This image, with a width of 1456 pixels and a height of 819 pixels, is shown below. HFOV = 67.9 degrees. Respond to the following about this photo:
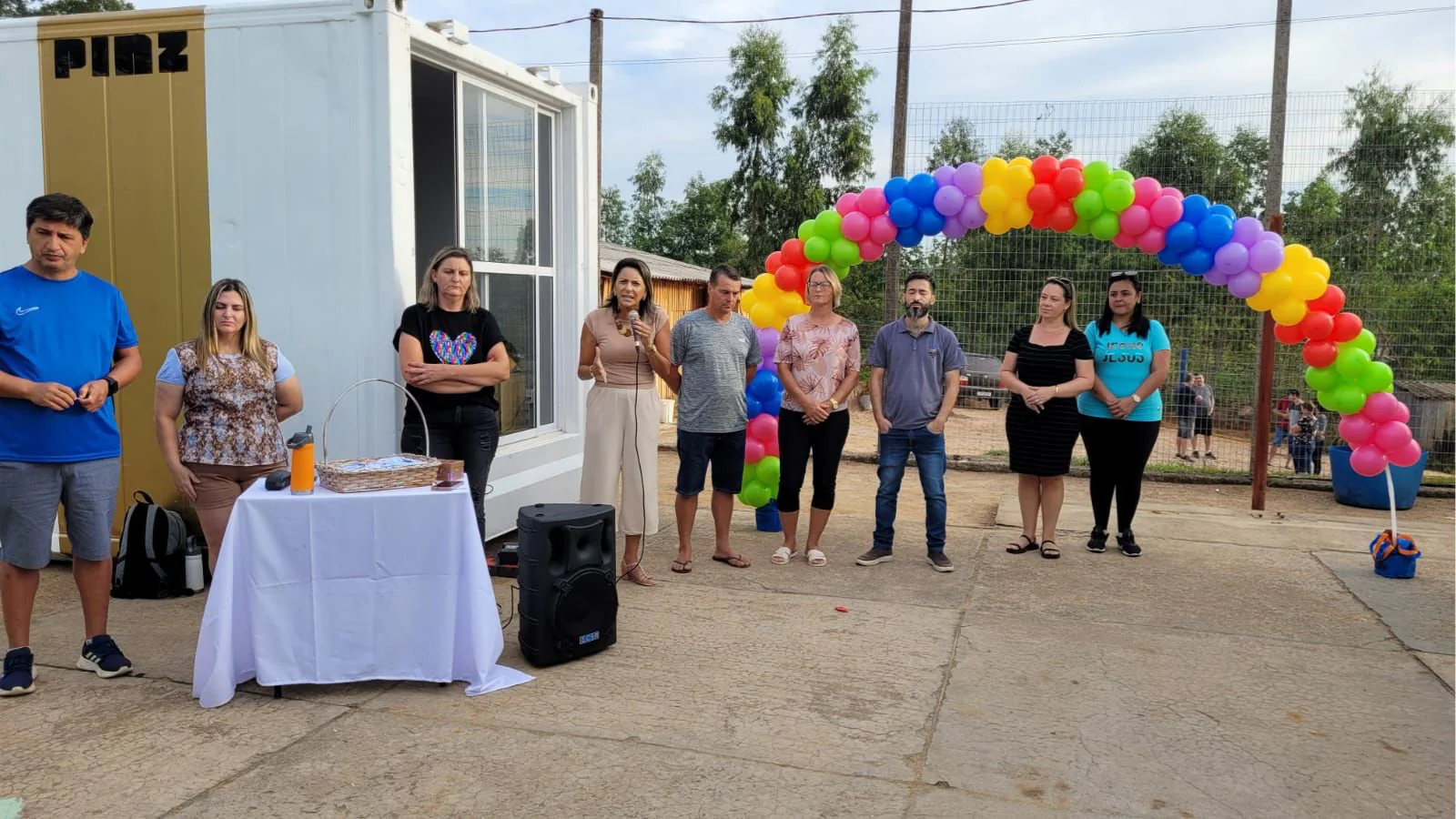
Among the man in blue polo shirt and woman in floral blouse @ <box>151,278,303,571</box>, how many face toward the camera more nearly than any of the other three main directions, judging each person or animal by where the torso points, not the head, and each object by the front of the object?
2

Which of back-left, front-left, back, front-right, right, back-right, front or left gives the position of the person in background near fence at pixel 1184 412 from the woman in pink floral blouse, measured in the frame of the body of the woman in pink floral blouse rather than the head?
back-left

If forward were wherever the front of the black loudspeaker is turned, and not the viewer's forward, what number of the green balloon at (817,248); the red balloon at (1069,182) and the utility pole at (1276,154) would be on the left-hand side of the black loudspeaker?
3

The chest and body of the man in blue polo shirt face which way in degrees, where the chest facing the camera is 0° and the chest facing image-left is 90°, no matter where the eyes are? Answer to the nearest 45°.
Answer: approximately 0°

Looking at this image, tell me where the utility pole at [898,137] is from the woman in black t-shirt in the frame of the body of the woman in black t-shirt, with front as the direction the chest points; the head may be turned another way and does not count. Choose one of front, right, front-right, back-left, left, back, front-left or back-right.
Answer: back-left

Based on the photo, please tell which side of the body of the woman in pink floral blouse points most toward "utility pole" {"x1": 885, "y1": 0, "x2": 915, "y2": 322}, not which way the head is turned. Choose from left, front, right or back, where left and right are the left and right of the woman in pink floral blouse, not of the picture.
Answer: back

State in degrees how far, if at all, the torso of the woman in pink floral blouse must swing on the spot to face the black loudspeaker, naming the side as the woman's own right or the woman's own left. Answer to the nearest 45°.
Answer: approximately 45° to the woman's own right

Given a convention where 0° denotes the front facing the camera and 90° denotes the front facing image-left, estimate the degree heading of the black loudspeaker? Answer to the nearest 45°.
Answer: approximately 315°

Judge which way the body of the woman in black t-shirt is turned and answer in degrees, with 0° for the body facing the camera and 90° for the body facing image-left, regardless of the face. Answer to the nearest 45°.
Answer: approximately 0°
